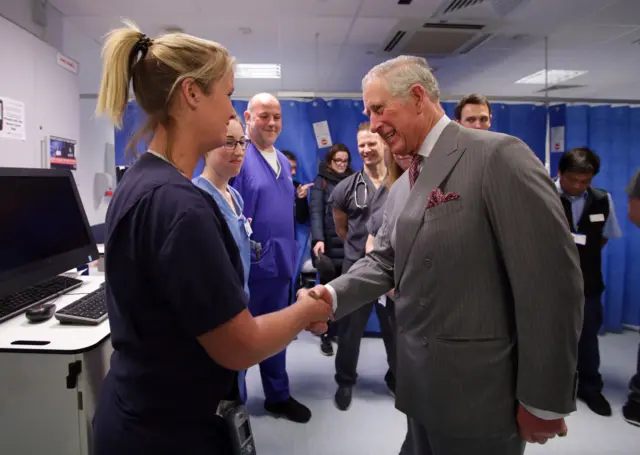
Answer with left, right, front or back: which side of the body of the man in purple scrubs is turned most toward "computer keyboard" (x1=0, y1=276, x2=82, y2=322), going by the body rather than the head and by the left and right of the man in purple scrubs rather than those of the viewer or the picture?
right

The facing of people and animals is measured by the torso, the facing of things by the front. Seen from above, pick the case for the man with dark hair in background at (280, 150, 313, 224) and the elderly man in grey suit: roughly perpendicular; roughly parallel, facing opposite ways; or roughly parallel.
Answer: roughly perpendicular

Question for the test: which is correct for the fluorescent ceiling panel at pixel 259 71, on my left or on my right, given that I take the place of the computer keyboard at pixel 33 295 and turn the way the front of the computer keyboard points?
on my left

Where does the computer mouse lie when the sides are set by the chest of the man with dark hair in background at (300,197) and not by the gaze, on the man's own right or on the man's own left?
on the man's own right

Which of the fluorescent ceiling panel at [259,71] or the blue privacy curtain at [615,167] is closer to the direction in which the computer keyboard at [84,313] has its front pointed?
the blue privacy curtain

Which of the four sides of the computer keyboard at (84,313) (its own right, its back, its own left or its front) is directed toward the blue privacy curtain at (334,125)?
left

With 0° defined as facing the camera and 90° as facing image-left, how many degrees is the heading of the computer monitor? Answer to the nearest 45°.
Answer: approximately 315°
